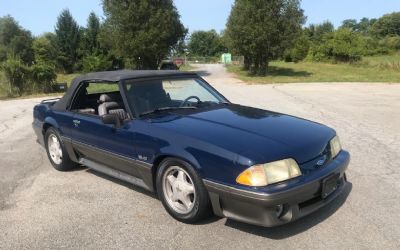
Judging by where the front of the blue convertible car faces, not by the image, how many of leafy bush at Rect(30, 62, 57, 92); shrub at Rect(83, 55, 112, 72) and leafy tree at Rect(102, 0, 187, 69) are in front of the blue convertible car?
0

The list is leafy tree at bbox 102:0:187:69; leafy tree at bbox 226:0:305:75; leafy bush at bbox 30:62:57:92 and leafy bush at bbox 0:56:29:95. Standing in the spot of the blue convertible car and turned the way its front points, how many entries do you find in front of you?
0

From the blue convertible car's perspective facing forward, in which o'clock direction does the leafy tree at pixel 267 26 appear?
The leafy tree is roughly at 8 o'clock from the blue convertible car.

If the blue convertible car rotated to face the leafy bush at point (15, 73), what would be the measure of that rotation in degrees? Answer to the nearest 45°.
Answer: approximately 180°

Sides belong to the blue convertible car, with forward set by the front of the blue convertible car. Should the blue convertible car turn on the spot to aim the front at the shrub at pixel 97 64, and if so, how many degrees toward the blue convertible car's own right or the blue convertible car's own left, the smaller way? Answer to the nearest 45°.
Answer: approximately 135° to the blue convertible car's own left

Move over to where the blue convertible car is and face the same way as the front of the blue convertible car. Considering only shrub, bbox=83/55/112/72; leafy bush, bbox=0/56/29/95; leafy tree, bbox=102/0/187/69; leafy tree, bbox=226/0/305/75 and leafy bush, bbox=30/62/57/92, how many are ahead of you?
0

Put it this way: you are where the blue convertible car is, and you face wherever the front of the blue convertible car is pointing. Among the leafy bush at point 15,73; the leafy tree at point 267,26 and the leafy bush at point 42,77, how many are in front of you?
0

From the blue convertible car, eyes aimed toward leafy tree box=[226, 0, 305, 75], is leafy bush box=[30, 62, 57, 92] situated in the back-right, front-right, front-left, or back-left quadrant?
front-left

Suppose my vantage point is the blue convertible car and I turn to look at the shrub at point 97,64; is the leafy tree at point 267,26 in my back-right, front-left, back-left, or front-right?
front-right

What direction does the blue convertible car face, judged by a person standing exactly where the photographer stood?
facing the viewer and to the right of the viewer

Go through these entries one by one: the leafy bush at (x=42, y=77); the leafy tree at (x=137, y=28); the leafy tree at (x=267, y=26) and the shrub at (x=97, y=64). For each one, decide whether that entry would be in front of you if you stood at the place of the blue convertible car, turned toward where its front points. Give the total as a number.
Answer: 0

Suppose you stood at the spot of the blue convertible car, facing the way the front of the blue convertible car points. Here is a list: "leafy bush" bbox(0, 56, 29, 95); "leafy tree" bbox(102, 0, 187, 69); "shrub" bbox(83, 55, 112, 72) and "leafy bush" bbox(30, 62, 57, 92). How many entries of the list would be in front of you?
0

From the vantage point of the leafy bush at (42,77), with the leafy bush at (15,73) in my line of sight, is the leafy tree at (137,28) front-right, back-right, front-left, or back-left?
back-right

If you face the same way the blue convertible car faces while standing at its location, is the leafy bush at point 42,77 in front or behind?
behind

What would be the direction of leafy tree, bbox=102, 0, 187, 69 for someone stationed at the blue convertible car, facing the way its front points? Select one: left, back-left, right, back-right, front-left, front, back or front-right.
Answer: back-left
